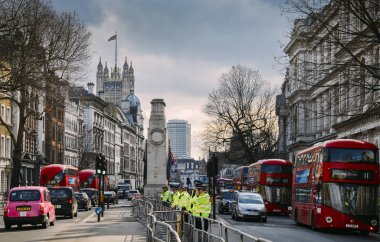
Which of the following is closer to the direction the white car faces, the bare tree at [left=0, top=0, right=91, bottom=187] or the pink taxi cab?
the pink taxi cab

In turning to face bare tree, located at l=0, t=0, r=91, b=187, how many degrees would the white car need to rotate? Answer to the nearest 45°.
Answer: approximately 90° to its right

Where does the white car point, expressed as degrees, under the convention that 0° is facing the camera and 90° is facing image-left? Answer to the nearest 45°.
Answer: approximately 0°

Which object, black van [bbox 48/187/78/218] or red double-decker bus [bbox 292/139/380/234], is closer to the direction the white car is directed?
the red double-decker bus

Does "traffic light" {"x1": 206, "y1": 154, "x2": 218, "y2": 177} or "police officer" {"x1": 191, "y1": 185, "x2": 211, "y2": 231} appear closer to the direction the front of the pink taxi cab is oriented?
the traffic light

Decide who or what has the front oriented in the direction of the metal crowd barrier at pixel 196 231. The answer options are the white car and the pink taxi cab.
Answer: the white car

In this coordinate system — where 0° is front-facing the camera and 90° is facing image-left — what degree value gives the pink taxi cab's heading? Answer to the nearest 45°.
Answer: approximately 180°

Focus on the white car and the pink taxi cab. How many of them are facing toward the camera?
1

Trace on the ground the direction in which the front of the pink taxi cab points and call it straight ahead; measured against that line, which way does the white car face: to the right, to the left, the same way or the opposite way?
the opposite way
